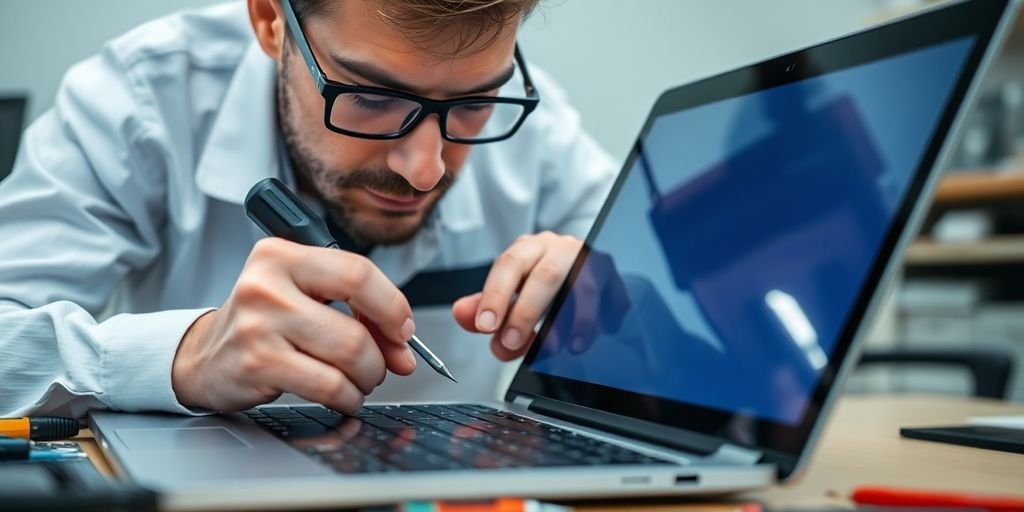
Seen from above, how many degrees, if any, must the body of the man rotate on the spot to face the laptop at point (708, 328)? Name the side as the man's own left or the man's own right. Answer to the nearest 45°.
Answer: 0° — they already face it

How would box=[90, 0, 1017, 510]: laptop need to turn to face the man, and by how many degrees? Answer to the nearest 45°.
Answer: approximately 90° to its right

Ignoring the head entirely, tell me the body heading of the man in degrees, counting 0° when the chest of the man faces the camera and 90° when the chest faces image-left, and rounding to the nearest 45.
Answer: approximately 315°

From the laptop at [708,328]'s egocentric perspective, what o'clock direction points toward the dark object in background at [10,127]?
the dark object in background at [10,127] is roughly at 3 o'clock from the laptop at [708,328].

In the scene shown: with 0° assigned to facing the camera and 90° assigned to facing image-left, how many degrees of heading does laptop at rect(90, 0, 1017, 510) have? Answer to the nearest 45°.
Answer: approximately 45°

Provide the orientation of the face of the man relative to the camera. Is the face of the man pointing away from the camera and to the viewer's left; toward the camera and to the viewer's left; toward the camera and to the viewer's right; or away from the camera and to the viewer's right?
toward the camera and to the viewer's right

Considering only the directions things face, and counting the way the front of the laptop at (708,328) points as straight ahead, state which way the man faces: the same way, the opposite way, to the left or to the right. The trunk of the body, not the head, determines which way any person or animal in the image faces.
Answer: to the left
